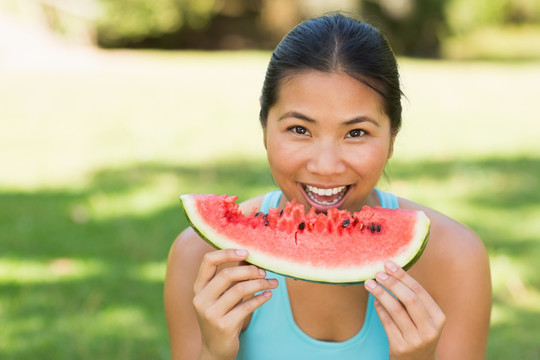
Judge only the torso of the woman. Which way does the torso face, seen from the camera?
toward the camera

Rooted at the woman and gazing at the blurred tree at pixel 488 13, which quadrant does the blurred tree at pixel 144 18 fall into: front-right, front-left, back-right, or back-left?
front-left

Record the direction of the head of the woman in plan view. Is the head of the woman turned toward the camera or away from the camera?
toward the camera

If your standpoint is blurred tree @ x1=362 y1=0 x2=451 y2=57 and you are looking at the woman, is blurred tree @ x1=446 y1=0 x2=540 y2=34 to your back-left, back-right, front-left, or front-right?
back-left

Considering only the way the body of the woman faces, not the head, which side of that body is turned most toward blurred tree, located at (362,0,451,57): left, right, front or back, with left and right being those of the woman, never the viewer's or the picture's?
back

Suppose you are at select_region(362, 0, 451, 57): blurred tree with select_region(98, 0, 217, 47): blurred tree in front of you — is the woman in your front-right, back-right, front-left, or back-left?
front-left

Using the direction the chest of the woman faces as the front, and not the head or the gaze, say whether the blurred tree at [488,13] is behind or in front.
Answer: behind

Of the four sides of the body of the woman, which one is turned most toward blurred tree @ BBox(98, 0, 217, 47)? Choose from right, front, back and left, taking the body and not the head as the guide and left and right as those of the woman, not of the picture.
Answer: back
